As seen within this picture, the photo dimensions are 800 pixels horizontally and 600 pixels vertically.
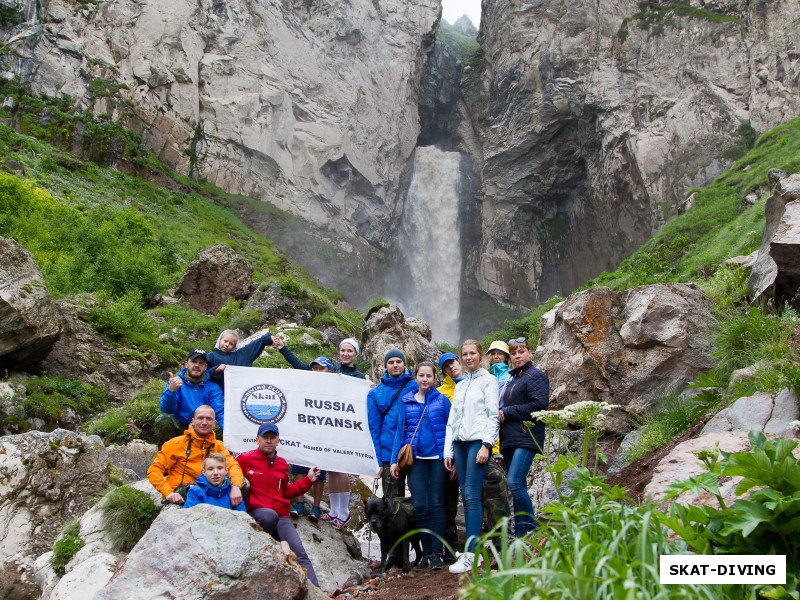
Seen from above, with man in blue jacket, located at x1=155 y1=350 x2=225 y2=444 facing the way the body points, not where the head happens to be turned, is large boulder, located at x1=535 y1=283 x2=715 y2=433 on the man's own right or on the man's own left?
on the man's own left

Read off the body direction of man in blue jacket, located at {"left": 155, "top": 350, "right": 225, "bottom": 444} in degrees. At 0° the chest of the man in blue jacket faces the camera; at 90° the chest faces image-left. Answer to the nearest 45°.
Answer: approximately 0°

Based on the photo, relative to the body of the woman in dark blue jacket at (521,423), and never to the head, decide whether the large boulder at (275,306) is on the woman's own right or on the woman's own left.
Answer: on the woman's own right

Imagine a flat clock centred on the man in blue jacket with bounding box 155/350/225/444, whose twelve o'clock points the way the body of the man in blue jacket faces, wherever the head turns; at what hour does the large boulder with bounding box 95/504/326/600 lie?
The large boulder is roughly at 12 o'clock from the man in blue jacket.

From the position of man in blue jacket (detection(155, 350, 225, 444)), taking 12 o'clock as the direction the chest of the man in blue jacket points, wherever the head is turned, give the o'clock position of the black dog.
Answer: The black dog is roughly at 10 o'clock from the man in blue jacket.

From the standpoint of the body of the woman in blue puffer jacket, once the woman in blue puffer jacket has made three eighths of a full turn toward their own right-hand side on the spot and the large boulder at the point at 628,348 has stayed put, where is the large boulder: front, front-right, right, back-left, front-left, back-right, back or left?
right
